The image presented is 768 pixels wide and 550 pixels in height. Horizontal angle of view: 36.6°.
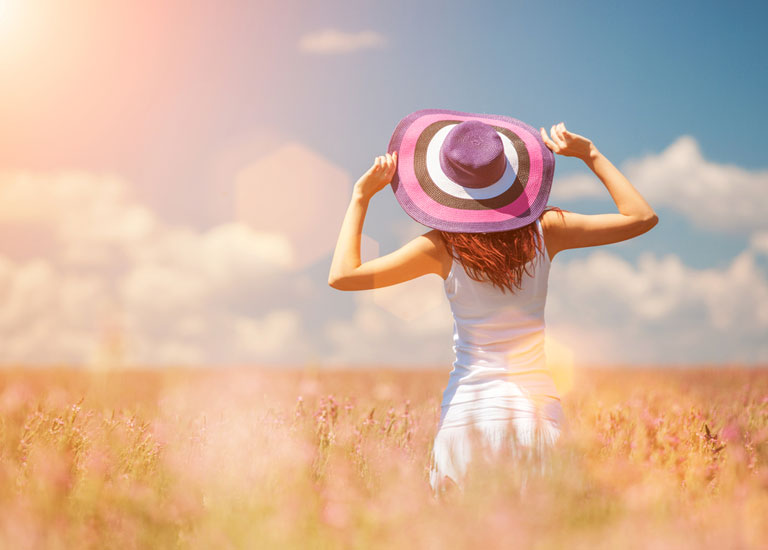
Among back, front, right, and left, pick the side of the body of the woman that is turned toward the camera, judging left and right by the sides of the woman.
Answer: back

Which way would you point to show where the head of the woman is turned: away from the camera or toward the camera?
away from the camera
